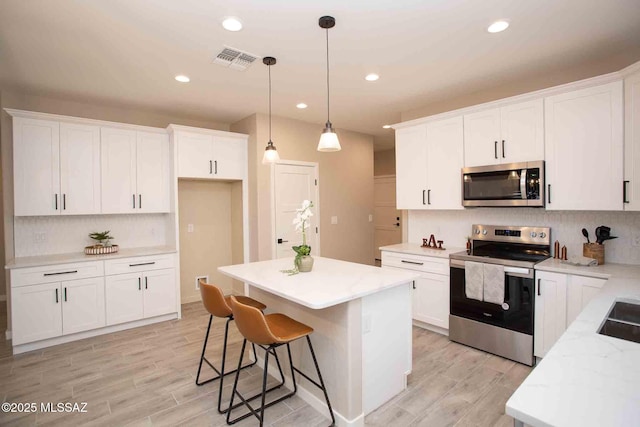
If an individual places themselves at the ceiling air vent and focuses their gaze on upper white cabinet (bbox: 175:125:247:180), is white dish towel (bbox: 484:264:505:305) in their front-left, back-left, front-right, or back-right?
back-right

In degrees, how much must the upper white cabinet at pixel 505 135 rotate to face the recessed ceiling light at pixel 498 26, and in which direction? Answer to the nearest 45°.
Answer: approximately 45° to its left

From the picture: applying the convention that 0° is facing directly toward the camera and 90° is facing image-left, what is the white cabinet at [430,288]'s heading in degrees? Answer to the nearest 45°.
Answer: approximately 45°

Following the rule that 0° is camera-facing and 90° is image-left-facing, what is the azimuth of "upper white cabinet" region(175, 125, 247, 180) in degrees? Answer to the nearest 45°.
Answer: approximately 315°
